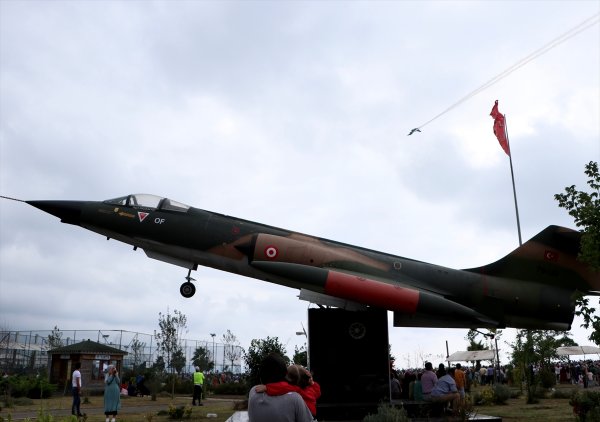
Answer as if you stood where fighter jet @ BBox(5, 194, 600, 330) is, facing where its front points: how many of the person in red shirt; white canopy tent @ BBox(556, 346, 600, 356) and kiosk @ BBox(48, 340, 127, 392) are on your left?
1

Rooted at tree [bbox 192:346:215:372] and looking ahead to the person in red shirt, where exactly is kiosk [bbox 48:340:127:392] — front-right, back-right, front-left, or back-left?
front-right

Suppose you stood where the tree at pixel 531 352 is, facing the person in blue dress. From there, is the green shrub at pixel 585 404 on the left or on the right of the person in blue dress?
left

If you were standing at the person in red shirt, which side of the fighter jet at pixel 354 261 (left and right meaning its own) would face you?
left

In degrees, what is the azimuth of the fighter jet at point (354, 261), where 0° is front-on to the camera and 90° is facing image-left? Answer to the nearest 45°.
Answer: approximately 90°

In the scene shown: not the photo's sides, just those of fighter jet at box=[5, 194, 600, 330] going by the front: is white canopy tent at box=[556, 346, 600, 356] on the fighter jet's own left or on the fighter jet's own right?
on the fighter jet's own right

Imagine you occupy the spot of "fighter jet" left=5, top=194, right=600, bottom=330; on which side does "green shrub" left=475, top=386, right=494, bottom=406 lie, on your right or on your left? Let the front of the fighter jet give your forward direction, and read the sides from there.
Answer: on your right

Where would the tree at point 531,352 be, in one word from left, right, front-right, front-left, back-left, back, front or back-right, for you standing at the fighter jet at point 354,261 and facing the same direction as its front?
back-right

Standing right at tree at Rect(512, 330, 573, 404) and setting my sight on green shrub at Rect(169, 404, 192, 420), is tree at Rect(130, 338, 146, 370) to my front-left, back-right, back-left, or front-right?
front-right

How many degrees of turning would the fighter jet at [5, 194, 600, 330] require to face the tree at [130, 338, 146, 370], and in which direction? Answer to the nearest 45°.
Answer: approximately 45° to its right

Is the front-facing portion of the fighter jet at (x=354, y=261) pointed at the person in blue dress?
yes

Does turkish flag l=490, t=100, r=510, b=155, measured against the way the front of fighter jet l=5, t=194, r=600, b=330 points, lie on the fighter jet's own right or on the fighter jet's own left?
on the fighter jet's own right
